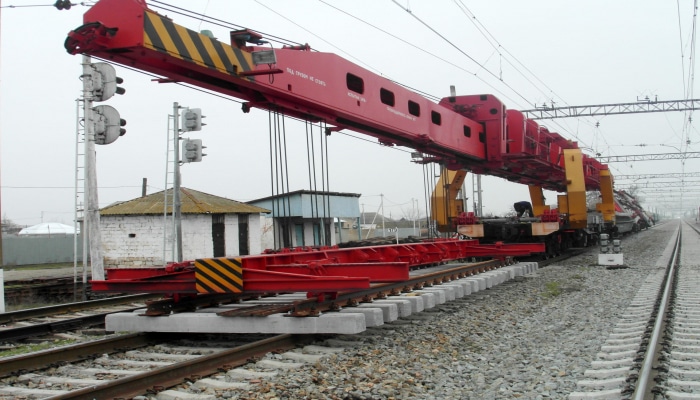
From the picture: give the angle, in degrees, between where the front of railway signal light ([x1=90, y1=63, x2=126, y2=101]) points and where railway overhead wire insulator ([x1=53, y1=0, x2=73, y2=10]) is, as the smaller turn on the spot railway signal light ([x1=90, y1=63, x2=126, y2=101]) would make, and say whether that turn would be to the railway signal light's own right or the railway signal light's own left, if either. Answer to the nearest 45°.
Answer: approximately 135° to the railway signal light's own right

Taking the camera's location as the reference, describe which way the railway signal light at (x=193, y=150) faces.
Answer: facing away from the viewer and to the right of the viewer

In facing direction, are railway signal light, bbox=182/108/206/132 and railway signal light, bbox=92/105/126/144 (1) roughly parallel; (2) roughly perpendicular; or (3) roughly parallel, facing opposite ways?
roughly parallel

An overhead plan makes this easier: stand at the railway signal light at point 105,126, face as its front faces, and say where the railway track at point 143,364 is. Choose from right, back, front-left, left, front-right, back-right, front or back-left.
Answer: back-right

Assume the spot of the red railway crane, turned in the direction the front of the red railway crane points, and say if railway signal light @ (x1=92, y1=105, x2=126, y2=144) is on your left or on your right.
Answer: on your right

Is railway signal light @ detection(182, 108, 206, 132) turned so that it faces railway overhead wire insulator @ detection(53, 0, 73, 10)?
no

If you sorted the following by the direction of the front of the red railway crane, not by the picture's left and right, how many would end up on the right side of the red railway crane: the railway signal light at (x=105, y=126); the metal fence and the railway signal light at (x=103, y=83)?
3

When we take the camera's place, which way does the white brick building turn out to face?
facing the viewer and to the right of the viewer

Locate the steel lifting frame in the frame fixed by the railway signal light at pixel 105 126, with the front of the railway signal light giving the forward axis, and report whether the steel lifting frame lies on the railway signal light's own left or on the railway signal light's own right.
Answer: on the railway signal light's own right

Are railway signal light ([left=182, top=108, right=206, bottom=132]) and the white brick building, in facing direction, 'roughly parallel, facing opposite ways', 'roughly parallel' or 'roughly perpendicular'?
roughly perpendicular

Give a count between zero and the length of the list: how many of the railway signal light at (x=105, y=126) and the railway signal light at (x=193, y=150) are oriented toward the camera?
0

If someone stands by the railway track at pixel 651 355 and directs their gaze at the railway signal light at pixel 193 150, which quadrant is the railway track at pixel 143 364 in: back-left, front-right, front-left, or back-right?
front-left

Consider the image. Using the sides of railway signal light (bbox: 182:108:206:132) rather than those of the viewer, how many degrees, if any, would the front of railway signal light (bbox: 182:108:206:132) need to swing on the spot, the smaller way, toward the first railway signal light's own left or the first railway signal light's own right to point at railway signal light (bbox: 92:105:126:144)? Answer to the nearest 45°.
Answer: approximately 180°

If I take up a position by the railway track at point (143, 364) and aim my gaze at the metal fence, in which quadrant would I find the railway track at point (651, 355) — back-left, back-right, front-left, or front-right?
back-right
